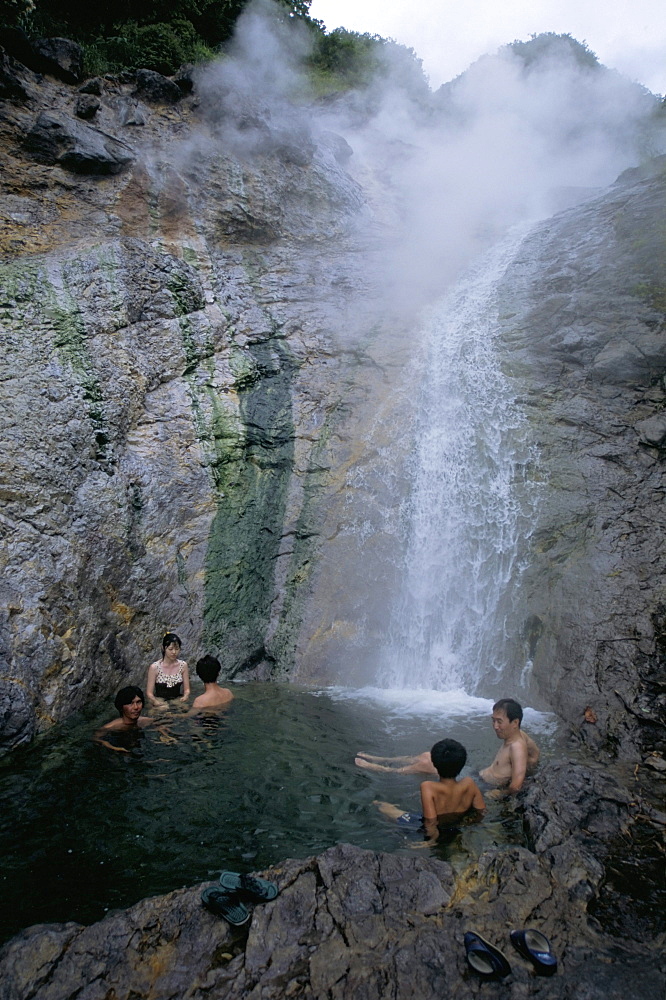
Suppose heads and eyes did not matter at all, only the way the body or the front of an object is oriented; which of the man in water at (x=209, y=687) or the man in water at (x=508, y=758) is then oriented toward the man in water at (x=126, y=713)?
the man in water at (x=508, y=758)

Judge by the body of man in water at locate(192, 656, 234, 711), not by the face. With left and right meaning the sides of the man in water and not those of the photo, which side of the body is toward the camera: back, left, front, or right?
back

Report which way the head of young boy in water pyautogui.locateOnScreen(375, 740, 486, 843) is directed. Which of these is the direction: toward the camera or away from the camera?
away from the camera

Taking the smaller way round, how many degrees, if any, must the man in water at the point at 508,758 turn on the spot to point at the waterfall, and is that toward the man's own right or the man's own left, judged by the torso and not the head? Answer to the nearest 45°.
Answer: approximately 90° to the man's own right

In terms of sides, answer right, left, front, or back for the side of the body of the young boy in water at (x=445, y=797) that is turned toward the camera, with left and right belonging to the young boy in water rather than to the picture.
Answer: back

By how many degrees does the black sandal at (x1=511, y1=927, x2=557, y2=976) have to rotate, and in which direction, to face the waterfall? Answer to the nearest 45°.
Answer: approximately 45° to its right

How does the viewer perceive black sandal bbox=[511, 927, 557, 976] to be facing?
facing away from the viewer and to the left of the viewer

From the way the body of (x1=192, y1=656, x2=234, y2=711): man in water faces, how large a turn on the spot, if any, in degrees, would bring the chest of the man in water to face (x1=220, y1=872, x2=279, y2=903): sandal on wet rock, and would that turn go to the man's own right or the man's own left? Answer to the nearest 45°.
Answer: approximately 180°

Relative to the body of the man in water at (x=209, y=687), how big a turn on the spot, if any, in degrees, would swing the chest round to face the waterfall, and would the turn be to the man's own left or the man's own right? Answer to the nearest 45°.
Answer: approximately 90° to the man's own right
